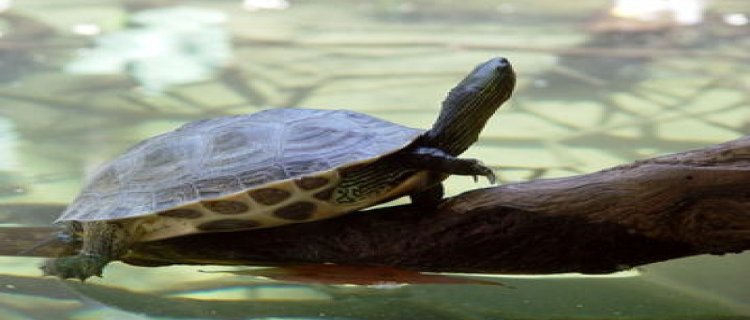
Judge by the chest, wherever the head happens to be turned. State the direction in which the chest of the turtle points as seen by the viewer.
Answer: to the viewer's right
